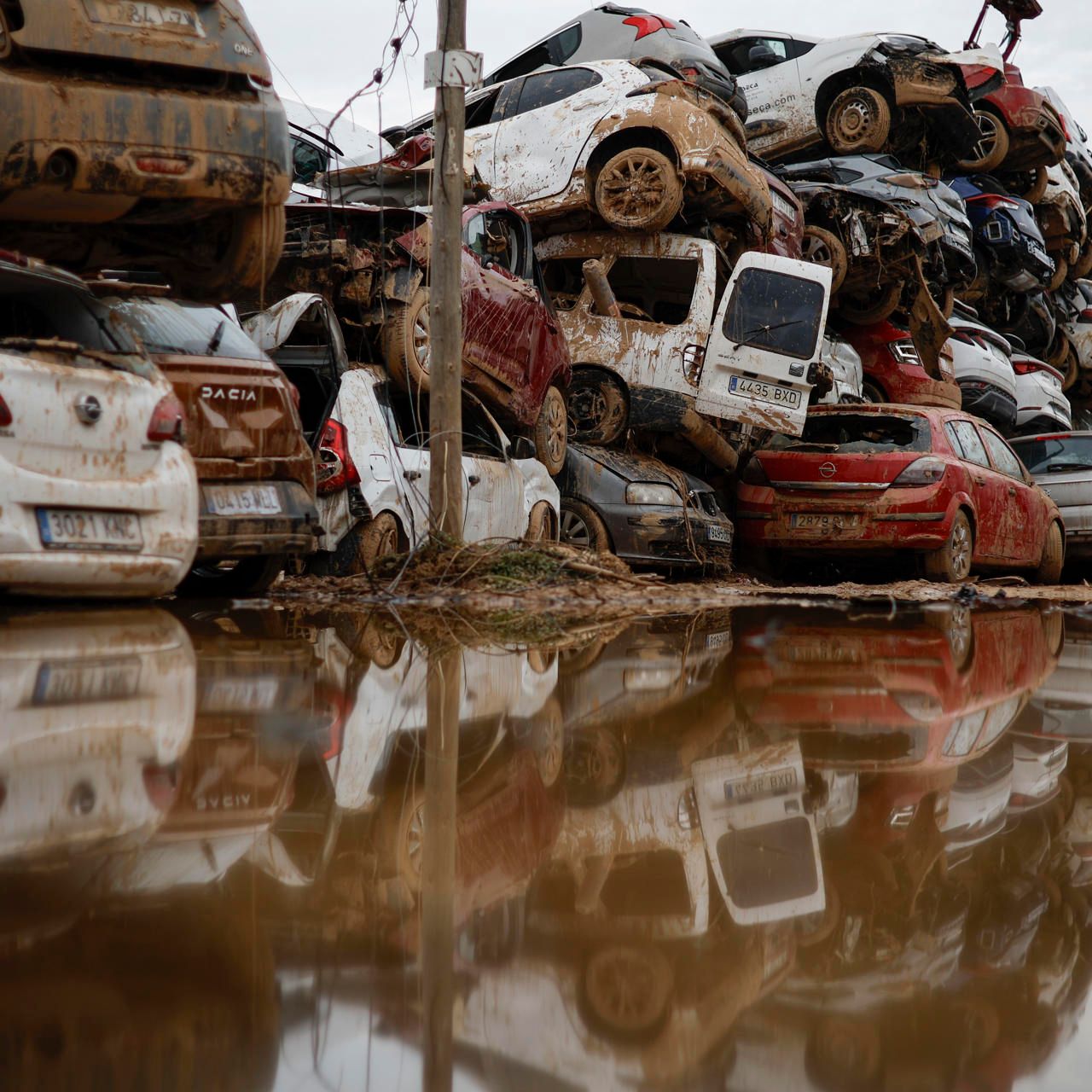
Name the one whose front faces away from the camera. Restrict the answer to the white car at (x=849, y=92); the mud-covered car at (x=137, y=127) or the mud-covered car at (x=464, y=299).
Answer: the mud-covered car at (x=137, y=127)

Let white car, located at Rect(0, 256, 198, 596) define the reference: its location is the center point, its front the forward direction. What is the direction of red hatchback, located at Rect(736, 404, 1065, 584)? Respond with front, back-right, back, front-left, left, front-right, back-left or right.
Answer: front-right

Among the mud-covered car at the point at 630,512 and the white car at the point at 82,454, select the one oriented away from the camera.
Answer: the white car

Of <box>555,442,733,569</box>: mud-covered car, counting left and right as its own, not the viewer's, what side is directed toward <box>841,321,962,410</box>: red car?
left

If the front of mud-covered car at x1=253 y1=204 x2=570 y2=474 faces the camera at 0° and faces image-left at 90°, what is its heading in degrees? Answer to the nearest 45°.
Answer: approximately 45°

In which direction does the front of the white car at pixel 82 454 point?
away from the camera

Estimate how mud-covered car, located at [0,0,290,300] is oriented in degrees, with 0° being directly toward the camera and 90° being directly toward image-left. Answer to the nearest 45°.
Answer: approximately 180°

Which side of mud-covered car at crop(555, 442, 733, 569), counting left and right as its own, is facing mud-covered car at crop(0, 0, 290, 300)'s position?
right

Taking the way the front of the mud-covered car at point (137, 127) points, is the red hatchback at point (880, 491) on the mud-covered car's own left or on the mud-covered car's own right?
on the mud-covered car's own right

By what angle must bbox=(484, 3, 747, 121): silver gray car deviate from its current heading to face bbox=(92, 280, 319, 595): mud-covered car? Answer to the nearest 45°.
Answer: approximately 135° to its left
